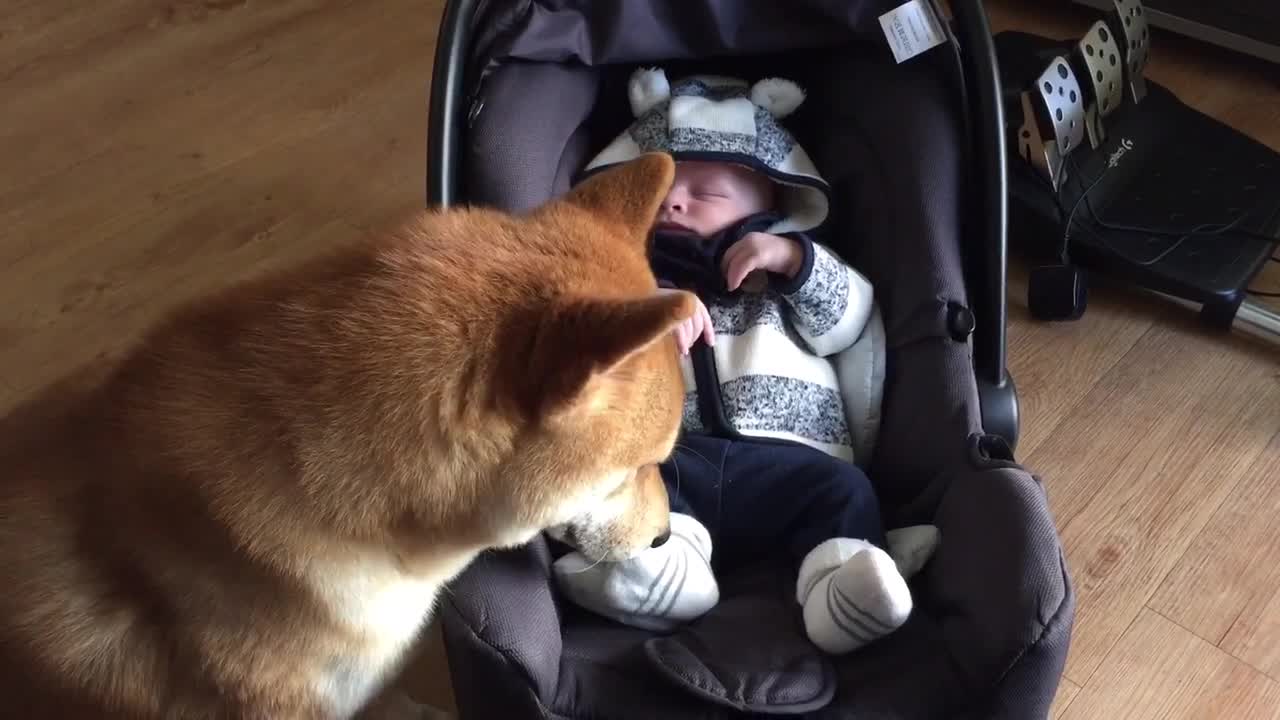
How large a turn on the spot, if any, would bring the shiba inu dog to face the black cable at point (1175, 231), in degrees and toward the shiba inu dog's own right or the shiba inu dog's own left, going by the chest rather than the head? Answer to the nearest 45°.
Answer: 0° — it already faces it

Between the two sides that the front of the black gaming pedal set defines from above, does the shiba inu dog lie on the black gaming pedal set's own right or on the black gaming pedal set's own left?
on the black gaming pedal set's own right

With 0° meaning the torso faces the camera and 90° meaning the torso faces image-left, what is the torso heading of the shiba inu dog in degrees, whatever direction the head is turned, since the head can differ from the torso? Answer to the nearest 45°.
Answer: approximately 270°
